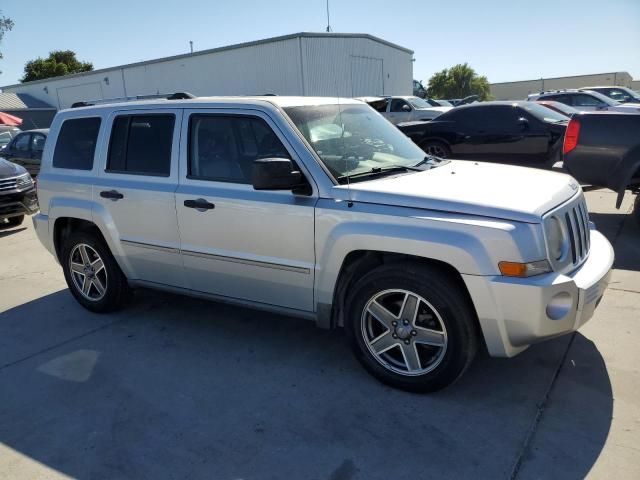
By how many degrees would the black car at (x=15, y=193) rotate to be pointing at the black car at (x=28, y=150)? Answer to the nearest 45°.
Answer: approximately 135° to its left

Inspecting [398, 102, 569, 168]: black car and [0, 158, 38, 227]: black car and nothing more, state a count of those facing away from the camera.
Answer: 0

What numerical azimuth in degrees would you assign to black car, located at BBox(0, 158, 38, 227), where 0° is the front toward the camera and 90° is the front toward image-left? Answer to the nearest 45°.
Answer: approximately 315°

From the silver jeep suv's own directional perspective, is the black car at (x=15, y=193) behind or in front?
behind

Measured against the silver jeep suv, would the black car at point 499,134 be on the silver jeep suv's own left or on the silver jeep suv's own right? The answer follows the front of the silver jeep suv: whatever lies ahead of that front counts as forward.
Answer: on the silver jeep suv's own left

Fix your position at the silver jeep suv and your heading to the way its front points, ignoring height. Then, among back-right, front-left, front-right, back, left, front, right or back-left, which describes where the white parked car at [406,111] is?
back-left

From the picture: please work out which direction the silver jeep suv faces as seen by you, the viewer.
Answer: facing the viewer and to the right of the viewer

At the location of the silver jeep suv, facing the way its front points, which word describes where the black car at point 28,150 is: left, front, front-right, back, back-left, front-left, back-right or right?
back

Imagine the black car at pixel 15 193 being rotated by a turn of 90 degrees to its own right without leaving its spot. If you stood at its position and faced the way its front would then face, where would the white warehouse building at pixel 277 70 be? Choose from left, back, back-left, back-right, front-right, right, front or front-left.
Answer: back

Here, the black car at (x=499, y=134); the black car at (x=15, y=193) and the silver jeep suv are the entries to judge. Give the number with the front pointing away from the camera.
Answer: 0

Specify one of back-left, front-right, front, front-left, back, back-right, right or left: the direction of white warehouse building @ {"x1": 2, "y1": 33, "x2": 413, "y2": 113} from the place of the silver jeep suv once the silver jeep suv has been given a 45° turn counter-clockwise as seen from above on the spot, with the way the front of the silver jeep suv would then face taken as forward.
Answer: left

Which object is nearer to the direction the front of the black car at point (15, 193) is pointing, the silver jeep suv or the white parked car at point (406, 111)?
the silver jeep suv
